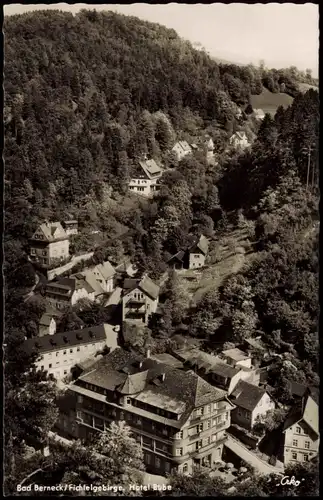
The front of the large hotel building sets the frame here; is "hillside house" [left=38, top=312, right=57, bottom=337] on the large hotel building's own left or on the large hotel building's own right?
on the large hotel building's own right

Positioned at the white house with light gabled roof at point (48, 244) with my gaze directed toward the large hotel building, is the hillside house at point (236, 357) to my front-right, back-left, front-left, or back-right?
front-left

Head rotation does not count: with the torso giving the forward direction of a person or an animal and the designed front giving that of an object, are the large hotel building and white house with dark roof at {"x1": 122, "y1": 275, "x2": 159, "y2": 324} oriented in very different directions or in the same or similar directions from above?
same or similar directions

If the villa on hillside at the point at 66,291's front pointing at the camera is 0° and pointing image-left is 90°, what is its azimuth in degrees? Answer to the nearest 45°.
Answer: approximately 45°

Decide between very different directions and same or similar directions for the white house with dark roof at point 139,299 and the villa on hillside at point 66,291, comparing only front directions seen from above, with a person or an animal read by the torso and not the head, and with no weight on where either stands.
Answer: same or similar directions

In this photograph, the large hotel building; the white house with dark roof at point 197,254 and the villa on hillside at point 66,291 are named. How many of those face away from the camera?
0

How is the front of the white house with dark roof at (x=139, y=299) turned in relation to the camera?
facing the viewer and to the left of the viewer

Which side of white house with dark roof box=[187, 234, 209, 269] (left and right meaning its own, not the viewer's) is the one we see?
front

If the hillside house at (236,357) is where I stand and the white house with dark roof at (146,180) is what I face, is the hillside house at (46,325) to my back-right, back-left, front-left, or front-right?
front-left

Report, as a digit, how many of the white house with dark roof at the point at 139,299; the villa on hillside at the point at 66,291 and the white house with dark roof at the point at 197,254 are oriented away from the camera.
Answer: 0

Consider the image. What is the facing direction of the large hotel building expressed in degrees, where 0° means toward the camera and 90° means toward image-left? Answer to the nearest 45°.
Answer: approximately 45°

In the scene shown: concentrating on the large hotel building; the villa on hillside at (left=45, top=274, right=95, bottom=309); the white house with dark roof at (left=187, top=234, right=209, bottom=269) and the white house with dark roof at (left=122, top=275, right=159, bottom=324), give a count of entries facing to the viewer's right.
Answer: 0
